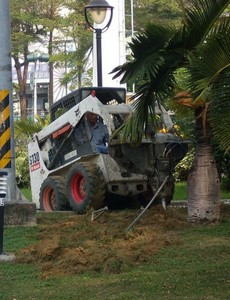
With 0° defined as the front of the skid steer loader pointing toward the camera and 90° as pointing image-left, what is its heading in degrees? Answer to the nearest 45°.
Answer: approximately 315°

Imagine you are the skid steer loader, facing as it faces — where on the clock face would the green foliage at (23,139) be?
The green foliage is roughly at 7 o'clock from the skid steer loader.

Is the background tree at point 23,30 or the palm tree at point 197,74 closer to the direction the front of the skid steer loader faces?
the palm tree

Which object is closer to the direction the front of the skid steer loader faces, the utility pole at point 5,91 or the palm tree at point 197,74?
the palm tree

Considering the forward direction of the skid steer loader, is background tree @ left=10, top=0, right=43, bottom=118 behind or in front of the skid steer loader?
behind
